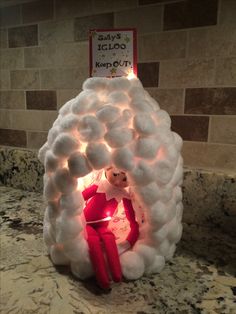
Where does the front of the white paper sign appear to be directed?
toward the camera

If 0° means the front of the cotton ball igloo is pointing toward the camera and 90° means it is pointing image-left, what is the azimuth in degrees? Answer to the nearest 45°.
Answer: approximately 0°
